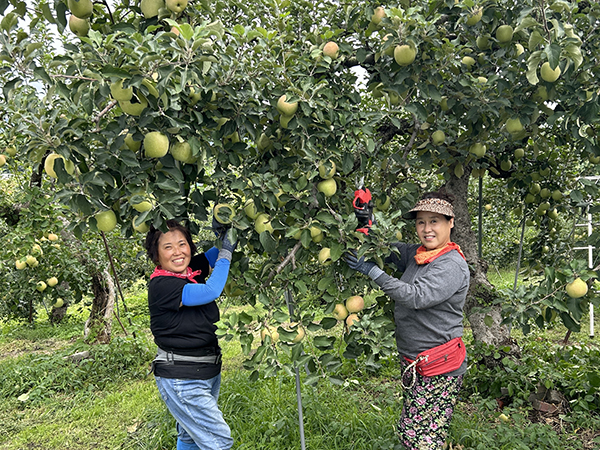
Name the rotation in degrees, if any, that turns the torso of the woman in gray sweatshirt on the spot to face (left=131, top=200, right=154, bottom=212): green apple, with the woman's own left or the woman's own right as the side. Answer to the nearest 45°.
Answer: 0° — they already face it

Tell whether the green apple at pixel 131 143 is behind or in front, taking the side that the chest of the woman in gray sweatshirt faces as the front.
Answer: in front

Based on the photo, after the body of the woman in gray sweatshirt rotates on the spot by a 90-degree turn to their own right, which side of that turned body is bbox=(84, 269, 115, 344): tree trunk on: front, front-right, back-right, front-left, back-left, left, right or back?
front
